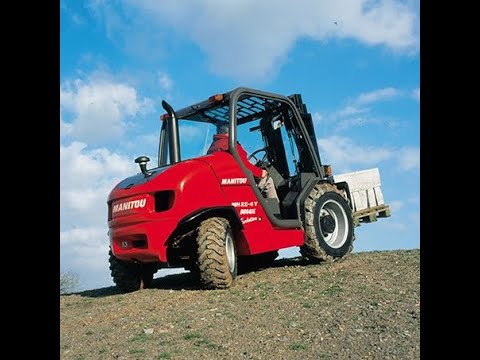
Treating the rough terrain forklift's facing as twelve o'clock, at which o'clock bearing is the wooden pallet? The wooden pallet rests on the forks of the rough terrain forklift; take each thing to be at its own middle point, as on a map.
The wooden pallet is roughly at 12 o'clock from the rough terrain forklift.

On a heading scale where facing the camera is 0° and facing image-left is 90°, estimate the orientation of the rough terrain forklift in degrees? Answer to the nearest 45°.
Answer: approximately 225°
